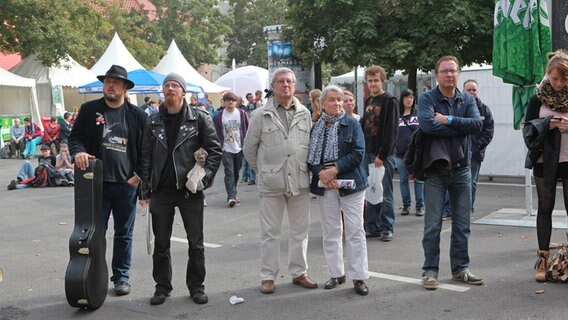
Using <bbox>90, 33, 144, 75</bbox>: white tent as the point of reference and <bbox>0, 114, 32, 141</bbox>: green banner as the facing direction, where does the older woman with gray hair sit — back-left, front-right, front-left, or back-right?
front-left

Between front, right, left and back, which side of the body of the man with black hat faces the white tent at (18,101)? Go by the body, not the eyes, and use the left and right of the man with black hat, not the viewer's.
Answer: back

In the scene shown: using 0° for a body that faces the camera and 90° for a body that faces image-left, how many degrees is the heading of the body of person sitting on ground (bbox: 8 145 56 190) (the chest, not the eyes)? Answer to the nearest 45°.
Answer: approximately 45°

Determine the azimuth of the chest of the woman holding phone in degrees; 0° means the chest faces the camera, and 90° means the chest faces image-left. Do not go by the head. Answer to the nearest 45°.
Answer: approximately 0°

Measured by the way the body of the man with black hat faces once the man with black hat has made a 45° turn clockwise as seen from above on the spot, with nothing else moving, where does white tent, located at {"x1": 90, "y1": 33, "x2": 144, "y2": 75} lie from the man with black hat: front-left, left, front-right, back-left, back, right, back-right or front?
back-right

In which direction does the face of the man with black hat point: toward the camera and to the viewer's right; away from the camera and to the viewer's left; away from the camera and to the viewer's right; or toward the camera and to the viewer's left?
toward the camera and to the viewer's left

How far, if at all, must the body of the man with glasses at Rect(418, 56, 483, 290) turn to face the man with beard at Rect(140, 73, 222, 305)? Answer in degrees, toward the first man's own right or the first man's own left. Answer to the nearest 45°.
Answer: approximately 90° to the first man's own right
